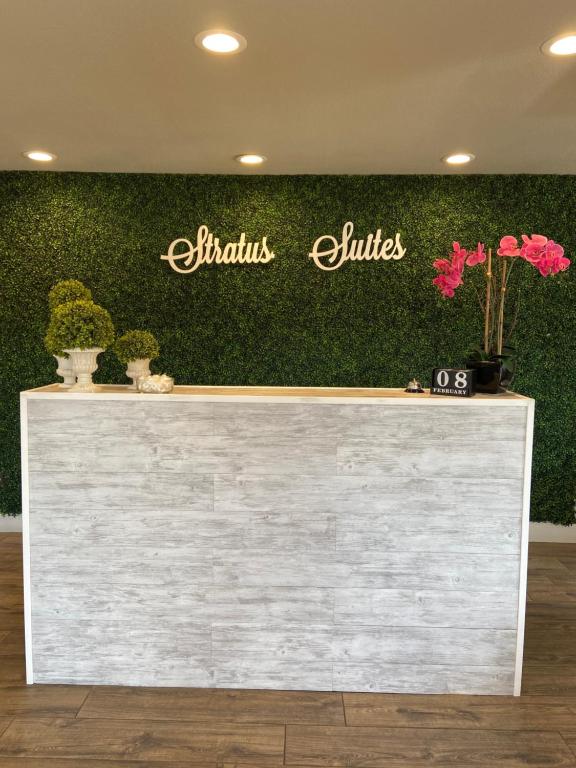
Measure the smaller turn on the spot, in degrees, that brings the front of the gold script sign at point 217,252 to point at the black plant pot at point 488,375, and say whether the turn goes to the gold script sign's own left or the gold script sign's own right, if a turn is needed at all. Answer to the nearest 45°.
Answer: approximately 45° to the gold script sign's own left

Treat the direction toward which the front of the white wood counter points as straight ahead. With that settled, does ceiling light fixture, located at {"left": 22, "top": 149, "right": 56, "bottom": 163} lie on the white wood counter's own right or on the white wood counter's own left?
on the white wood counter's own right

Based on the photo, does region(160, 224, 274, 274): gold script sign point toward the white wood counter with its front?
yes

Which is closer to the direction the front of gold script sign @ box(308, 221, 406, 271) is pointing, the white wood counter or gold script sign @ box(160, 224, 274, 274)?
the white wood counter

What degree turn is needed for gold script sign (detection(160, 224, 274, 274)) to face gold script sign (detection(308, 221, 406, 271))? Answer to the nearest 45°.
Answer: approximately 90° to its left

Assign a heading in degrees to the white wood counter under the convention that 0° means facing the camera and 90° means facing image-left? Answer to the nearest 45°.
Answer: approximately 0°

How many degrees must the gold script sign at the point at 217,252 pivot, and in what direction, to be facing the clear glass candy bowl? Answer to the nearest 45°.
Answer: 0° — it already faces it

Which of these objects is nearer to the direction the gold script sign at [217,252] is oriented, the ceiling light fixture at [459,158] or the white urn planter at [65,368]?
the white urn planter

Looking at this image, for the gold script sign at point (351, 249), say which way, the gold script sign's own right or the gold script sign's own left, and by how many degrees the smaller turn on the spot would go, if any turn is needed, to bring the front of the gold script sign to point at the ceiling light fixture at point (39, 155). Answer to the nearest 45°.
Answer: approximately 90° to the gold script sign's own right

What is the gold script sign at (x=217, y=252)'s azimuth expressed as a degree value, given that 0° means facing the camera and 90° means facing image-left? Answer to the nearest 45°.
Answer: approximately 0°
